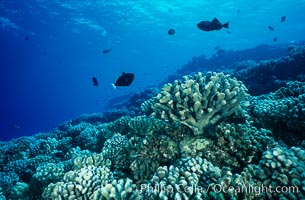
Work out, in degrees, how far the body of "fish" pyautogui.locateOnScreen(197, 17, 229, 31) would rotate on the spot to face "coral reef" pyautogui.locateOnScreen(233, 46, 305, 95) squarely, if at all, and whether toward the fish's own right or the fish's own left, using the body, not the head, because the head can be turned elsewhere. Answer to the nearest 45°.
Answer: approximately 135° to the fish's own right

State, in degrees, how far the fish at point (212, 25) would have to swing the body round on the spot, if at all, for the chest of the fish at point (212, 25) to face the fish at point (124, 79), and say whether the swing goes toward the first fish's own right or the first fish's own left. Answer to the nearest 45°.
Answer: approximately 45° to the first fish's own left

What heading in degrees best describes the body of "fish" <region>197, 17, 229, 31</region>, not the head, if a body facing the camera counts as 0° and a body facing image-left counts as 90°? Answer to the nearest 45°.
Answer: approximately 90°
